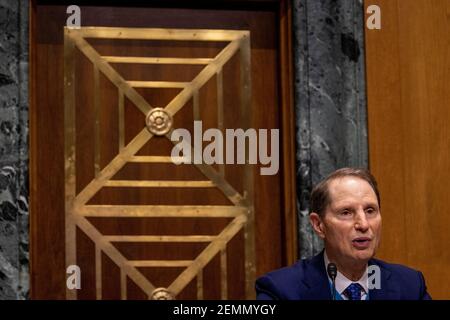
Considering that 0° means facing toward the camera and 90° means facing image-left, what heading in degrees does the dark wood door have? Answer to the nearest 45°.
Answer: approximately 0°

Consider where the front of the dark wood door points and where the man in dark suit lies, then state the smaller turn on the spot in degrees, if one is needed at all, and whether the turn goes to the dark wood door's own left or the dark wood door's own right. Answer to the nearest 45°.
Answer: approximately 45° to the dark wood door's own left
